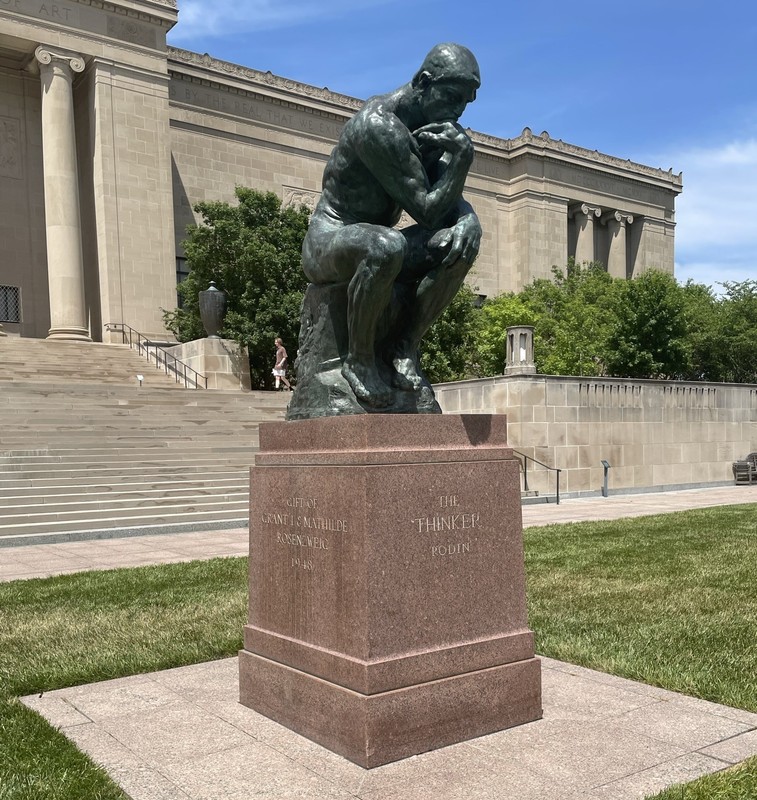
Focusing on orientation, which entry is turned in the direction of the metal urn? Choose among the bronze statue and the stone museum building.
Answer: the stone museum building

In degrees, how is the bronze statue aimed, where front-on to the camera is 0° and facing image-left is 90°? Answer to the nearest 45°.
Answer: approximately 315°

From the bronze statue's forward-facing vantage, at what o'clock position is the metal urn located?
The metal urn is roughly at 7 o'clock from the bronze statue.

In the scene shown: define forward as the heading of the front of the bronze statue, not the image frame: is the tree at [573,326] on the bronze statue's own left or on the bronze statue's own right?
on the bronze statue's own left

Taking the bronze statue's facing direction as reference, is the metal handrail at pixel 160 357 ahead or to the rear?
to the rear

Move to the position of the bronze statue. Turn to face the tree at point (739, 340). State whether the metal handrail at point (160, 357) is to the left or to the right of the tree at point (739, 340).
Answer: left

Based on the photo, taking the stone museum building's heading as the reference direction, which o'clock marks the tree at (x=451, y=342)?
The tree is roughly at 11 o'clock from the stone museum building.

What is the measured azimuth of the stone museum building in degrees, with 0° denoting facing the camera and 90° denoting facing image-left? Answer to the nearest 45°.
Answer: approximately 315°

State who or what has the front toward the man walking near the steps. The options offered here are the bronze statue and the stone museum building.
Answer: the stone museum building

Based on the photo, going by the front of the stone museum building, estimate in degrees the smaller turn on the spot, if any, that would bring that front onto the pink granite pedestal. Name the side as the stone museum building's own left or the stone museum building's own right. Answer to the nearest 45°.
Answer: approximately 45° to the stone museum building's own right

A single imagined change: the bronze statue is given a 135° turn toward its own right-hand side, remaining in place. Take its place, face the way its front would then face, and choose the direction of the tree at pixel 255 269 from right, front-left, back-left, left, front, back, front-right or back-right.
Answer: right

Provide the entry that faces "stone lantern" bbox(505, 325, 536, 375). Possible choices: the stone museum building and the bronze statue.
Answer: the stone museum building
